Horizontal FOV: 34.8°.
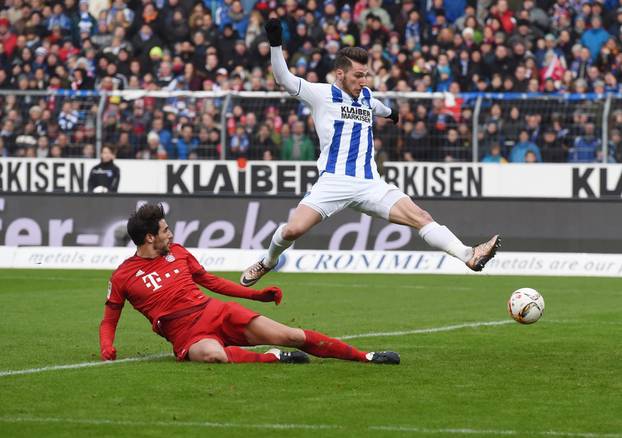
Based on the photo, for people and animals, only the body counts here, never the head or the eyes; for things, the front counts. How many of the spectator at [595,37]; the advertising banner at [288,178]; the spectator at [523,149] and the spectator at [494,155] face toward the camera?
4

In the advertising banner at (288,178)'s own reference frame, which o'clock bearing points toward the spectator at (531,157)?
The spectator is roughly at 9 o'clock from the advertising banner.

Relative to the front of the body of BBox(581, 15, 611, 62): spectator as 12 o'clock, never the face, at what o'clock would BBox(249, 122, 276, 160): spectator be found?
BBox(249, 122, 276, 160): spectator is roughly at 2 o'clock from BBox(581, 15, 611, 62): spectator.

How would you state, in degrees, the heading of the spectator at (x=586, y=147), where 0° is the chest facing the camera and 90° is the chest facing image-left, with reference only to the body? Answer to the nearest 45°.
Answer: approximately 0°

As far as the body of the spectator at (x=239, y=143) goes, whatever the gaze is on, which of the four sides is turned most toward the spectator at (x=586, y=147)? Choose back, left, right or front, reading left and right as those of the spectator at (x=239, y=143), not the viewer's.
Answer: left

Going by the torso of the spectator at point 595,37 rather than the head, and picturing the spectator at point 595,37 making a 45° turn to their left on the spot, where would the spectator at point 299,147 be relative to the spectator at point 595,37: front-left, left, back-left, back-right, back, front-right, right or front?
right

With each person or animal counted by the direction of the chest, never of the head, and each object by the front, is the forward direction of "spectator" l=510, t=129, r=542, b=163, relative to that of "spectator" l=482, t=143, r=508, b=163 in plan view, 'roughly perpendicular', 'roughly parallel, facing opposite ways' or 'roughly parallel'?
roughly parallel

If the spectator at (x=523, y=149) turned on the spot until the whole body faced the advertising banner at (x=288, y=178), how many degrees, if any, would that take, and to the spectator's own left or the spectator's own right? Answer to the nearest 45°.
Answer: approximately 90° to the spectator's own right

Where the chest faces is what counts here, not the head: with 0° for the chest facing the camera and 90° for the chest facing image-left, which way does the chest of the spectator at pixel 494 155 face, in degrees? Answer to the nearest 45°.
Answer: approximately 0°

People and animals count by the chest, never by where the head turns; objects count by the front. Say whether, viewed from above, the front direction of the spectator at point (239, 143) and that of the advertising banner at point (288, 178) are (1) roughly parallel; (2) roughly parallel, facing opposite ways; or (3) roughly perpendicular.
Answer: roughly parallel

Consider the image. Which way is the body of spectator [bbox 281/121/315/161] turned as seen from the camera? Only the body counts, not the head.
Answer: toward the camera

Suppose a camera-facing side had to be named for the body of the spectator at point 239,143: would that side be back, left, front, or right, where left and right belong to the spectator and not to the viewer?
front

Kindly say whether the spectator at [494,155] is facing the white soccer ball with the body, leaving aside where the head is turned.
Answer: yes

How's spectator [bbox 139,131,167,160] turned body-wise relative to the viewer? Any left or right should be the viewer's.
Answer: facing the viewer
